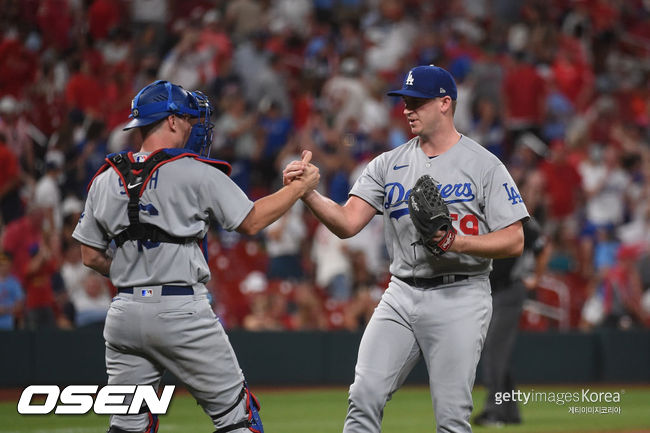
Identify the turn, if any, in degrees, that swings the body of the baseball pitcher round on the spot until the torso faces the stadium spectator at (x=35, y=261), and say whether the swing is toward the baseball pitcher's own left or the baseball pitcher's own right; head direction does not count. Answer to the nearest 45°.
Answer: approximately 90° to the baseball pitcher's own right

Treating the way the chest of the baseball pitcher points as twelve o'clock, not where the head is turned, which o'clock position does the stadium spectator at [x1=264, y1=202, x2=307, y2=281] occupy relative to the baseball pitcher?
The stadium spectator is roughly at 4 o'clock from the baseball pitcher.

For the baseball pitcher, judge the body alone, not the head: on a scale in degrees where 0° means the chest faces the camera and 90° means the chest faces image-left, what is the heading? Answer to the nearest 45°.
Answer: approximately 45°

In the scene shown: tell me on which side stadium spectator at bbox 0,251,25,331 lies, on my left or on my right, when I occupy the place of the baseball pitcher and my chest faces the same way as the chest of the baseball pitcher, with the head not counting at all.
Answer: on my right

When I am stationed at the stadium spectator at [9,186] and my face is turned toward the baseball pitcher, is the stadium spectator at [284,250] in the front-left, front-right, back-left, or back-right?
front-left

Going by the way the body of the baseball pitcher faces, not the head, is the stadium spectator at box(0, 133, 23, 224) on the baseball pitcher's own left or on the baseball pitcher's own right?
on the baseball pitcher's own right

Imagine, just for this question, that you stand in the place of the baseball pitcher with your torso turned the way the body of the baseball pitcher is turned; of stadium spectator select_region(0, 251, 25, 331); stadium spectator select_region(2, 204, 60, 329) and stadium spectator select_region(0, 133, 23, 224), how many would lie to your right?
3
